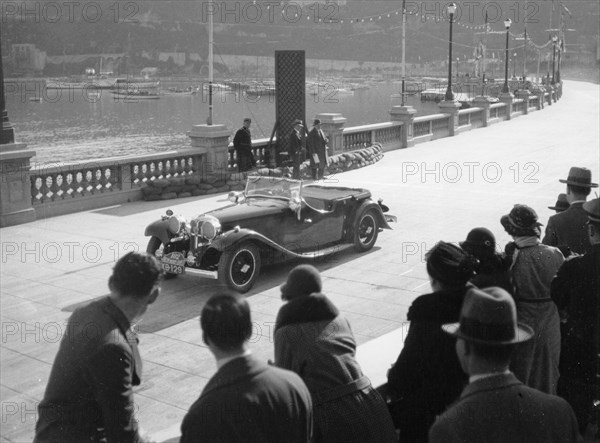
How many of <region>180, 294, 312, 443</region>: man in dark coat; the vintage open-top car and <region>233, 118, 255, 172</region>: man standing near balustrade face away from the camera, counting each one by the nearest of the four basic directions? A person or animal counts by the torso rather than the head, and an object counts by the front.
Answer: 1

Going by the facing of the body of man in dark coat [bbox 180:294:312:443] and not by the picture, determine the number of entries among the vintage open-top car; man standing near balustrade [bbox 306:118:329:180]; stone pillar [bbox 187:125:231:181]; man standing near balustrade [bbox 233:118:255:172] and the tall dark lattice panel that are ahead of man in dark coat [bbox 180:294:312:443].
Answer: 5

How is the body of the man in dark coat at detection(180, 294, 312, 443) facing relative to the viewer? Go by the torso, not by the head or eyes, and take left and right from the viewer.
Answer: facing away from the viewer

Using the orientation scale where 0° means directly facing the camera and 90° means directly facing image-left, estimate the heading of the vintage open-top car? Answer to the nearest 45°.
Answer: approximately 45°

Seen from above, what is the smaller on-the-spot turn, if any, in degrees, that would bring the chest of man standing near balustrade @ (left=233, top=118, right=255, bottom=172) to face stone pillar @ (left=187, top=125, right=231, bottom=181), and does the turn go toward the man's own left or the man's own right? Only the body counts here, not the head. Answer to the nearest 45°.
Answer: approximately 135° to the man's own right

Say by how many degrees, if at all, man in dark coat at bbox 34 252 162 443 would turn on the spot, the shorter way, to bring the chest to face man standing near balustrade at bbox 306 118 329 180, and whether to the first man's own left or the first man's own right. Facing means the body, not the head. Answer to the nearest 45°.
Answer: approximately 45° to the first man's own left

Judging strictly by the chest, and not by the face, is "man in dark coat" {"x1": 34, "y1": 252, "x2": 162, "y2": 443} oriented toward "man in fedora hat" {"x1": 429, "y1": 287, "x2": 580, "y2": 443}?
no

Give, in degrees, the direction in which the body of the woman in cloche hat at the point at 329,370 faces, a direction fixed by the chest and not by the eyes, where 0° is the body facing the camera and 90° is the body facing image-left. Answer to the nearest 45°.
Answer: approximately 135°

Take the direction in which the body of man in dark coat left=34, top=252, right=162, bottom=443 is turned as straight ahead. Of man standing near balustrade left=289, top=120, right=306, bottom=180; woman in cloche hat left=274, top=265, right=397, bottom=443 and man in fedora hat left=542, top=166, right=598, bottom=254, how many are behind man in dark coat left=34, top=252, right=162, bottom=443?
0

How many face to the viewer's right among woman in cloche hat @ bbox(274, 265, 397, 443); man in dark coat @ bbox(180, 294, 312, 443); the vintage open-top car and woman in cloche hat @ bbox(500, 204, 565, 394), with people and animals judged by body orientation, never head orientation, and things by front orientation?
0

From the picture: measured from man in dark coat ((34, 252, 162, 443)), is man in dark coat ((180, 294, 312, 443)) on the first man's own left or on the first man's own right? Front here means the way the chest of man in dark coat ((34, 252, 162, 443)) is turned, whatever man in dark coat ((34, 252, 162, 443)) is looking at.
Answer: on the first man's own right

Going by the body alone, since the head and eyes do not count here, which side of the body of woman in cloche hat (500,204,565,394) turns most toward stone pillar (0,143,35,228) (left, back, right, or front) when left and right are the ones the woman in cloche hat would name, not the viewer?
front

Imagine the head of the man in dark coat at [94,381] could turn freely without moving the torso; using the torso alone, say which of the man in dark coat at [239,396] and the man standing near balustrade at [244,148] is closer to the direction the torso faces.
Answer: the man standing near balustrade

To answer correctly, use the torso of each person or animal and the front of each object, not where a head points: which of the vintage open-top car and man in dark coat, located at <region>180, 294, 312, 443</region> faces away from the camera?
the man in dark coat

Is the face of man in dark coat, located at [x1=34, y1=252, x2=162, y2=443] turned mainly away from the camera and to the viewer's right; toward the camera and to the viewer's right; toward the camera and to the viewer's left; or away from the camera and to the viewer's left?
away from the camera and to the viewer's right

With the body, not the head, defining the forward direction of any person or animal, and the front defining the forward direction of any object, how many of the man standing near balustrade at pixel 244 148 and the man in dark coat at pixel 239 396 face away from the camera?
1

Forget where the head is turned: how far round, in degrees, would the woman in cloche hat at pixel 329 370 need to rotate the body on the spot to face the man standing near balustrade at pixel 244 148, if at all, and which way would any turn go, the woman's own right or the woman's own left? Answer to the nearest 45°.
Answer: approximately 45° to the woman's own right
